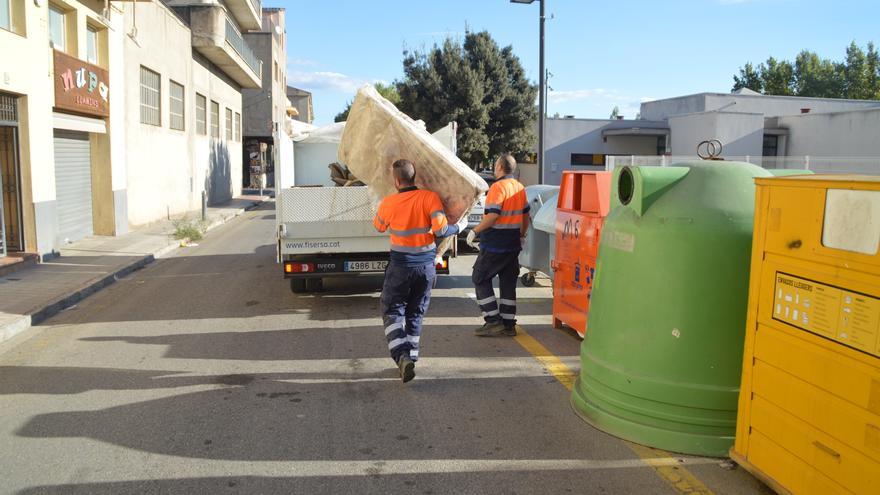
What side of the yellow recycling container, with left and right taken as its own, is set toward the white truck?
right

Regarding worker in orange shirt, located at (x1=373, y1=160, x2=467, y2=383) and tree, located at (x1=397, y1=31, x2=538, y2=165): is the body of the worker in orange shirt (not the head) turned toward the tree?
yes

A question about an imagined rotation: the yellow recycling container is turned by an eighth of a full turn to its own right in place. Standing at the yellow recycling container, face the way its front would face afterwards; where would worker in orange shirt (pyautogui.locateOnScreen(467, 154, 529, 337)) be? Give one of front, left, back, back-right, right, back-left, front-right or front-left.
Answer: front-right

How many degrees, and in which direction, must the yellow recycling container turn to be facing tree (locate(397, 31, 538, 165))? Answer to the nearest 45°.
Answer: approximately 90° to its right

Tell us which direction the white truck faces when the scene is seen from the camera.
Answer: facing away from the viewer

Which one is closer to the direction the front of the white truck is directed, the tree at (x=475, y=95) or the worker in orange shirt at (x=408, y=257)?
the tree

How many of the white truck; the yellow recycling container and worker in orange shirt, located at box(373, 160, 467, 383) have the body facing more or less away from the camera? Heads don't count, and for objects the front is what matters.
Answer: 2

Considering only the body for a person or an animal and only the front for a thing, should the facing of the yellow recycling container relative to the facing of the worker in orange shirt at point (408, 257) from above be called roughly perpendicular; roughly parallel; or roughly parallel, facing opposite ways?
roughly perpendicular

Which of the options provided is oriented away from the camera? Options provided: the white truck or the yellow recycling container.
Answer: the white truck

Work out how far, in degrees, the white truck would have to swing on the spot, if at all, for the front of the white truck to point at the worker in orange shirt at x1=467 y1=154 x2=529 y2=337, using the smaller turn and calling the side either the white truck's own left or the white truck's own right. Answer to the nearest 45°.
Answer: approximately 135° to the white truck's own right

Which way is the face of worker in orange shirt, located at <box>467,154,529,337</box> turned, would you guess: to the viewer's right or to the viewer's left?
to the viewer's left

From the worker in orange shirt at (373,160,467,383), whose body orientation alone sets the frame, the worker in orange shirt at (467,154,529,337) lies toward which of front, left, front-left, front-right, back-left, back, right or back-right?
front-right

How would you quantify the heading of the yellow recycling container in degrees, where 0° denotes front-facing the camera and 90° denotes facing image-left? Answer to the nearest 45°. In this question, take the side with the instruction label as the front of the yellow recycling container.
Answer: approximately 45°

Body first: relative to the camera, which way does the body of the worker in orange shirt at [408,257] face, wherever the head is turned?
away from the camera

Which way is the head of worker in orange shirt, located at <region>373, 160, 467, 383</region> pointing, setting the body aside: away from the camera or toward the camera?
away from the camera

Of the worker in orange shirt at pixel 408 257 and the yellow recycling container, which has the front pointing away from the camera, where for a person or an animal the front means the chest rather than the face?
the worker in orange shirt
